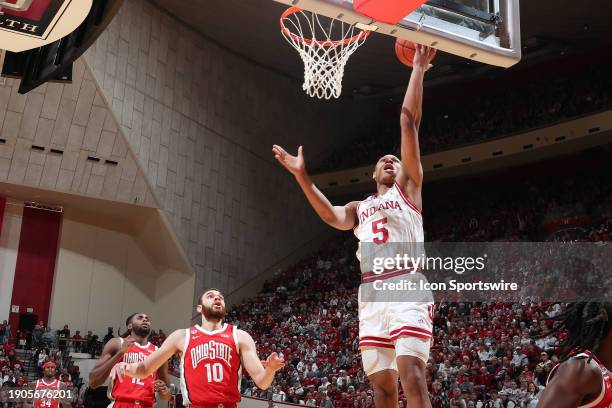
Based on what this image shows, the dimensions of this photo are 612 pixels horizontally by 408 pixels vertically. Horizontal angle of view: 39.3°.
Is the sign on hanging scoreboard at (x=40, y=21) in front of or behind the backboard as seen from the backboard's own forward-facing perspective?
in front

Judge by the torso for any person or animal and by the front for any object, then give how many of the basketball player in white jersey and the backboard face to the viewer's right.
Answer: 0

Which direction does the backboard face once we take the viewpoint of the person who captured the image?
facing away from the viewer and to the left of the viewer

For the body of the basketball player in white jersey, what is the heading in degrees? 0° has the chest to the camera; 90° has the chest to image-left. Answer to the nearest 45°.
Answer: approximately 45°
